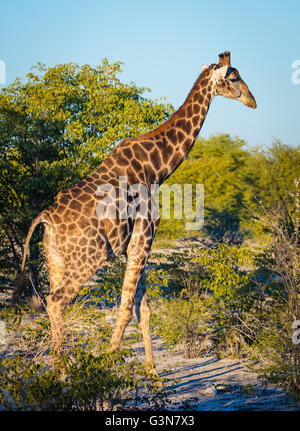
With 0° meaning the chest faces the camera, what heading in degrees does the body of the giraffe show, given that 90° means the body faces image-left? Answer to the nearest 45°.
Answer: approximately 270°

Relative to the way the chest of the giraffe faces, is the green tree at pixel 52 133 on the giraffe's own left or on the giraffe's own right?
on the giraffe's own left
